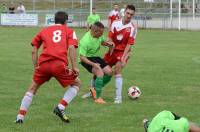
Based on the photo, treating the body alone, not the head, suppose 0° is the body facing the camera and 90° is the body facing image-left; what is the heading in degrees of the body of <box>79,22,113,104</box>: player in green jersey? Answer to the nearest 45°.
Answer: approximately 315°

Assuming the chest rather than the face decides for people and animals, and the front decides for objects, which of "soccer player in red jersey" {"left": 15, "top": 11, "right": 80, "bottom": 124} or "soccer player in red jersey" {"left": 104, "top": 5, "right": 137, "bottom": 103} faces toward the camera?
"soccer player in red jersey" {"left": 104, "top": 5, "right": 137, "bottom": 103}

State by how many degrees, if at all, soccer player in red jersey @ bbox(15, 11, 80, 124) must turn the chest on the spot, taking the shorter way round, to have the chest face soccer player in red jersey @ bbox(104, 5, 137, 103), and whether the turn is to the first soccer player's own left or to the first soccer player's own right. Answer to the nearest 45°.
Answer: approximately 45° to the first soccer player's own right

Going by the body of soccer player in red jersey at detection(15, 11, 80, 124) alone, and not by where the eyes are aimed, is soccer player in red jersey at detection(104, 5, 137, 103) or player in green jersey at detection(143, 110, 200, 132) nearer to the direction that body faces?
the soccer player in red jersey

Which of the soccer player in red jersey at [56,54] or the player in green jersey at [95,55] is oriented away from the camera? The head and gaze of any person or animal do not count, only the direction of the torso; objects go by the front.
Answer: the soccer player in red jersey

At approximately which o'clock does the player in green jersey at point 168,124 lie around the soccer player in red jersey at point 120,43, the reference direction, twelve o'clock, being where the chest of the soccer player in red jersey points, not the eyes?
The player in green jersey is roughly at 12 o'clock from the soccer player in red jersey.

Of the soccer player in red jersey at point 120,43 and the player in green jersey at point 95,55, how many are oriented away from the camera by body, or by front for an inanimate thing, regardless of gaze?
0

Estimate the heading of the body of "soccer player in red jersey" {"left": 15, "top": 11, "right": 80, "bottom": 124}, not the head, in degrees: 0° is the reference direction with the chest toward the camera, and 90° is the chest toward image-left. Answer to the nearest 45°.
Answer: approximately 180°

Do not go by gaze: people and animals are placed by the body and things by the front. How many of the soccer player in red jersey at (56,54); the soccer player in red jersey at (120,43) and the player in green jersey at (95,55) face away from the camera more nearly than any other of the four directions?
1

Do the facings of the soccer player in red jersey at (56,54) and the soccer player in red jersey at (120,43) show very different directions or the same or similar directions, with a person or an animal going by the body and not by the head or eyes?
very different directions

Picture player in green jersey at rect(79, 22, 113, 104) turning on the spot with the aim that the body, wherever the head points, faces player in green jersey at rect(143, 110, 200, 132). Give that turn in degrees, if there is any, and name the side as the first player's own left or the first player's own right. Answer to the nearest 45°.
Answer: approximately 45° to the first player's own right

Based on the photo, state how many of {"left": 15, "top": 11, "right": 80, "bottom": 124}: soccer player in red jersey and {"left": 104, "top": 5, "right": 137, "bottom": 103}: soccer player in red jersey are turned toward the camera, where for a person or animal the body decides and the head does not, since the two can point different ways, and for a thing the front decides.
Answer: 1

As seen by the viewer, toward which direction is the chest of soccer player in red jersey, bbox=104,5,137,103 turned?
toward the camera

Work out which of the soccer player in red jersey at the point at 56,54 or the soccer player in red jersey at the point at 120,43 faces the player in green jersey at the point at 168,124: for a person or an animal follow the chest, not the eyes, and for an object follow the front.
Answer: the soccer player in red jersey at the point at 120,43

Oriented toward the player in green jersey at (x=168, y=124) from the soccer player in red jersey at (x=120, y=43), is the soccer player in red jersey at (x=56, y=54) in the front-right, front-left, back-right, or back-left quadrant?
front-right

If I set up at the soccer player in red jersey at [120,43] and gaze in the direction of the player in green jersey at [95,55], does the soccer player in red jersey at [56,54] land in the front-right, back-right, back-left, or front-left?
front-left
